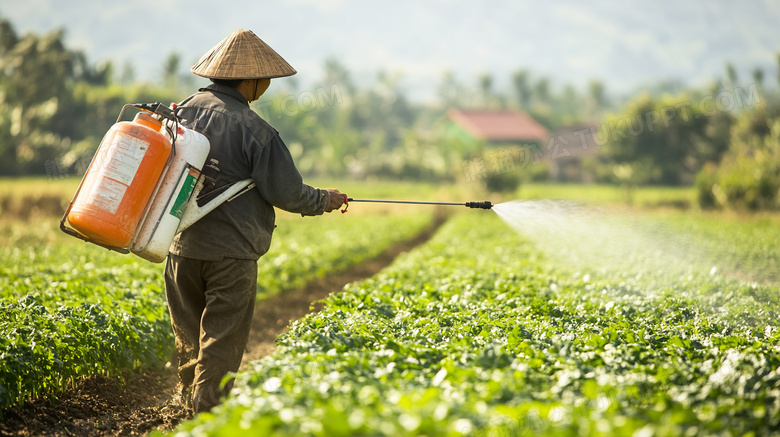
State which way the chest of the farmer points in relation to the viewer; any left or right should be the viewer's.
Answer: facing away from the viewer and to the right of the viewer

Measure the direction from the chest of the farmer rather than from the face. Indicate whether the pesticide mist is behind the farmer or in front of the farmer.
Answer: in front

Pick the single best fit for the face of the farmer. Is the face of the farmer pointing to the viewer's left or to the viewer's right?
to the viewer's right

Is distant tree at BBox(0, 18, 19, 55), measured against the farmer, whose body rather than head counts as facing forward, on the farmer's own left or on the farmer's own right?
on the farmer's own left

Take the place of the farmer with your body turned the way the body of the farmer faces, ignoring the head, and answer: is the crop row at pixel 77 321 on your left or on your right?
on your left

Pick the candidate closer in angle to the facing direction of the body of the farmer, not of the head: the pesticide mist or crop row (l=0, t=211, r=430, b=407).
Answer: the pesticide mist

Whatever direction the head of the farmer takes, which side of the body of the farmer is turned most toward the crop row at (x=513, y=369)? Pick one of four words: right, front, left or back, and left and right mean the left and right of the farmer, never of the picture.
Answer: right

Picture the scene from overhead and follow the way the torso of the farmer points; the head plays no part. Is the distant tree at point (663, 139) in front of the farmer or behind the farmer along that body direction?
in front
